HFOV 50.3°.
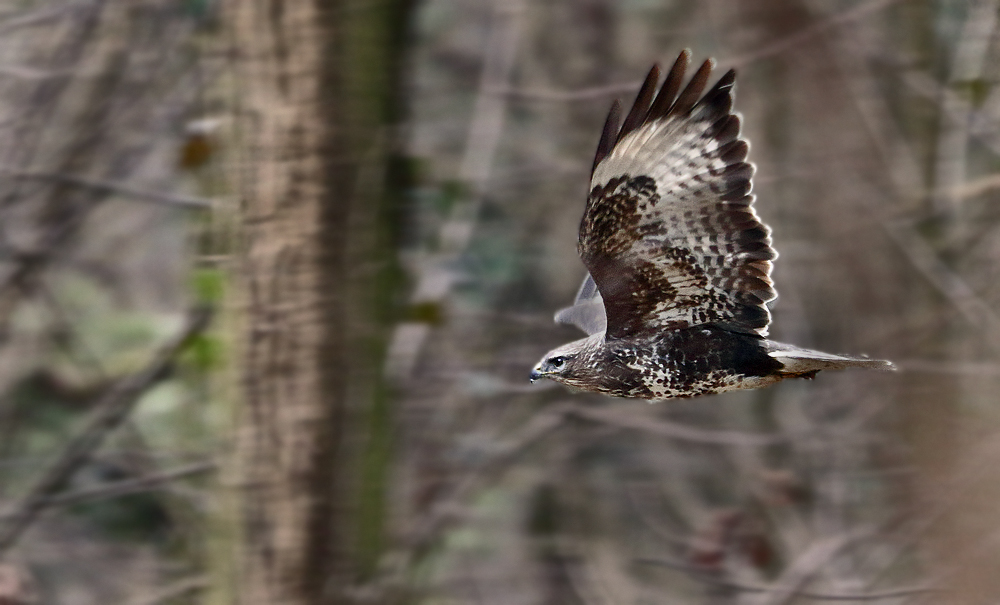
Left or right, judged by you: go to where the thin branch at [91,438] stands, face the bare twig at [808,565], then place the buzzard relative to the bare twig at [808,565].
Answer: right

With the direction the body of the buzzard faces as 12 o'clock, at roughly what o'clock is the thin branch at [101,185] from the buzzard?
The thin branch is roughly at 1 o'clock from the buzzard.

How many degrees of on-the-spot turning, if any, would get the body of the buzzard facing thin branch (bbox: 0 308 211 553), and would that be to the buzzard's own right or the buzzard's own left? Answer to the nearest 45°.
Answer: approximately 45° to the buzzard's own right

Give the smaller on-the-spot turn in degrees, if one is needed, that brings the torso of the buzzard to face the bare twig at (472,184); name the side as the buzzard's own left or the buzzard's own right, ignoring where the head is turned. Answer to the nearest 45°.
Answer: approximately 45° to the buzzard's own right

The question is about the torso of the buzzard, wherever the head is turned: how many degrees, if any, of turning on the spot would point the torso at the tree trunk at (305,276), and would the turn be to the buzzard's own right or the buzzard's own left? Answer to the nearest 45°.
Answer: approximately 45° to the buzzard's own right

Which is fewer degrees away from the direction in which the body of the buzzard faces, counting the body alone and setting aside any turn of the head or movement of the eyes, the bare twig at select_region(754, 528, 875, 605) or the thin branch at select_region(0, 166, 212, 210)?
the thin branch

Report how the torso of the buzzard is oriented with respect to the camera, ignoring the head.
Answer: to the viewer's left
